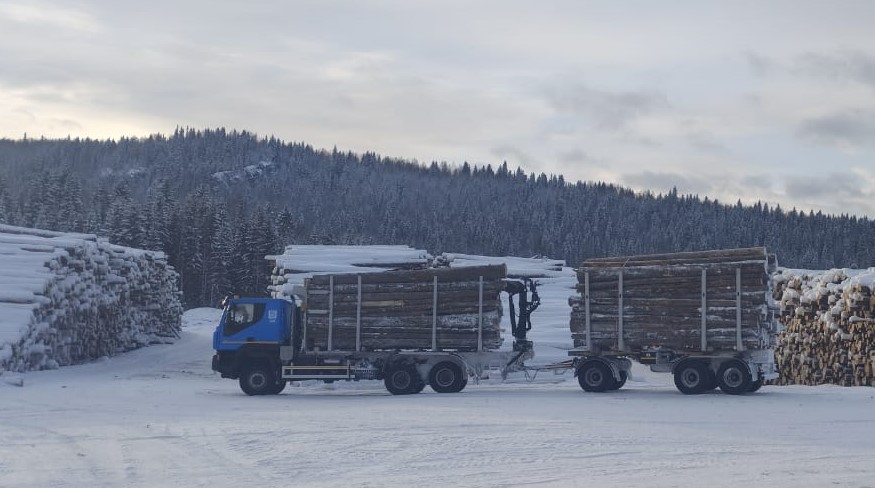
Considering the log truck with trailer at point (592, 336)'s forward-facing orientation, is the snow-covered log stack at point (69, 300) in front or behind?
in front

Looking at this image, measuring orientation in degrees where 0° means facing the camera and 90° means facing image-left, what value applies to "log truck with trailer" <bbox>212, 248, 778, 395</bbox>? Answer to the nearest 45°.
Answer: approximately 90°

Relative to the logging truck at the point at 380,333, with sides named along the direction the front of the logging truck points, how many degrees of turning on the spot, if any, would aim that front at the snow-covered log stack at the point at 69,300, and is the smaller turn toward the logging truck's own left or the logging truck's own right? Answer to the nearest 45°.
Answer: approximately 45° to the logging truck's own right

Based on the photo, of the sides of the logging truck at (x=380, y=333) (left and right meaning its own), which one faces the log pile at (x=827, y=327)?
back

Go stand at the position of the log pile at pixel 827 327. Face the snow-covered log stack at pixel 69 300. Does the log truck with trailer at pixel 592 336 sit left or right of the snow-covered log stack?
left

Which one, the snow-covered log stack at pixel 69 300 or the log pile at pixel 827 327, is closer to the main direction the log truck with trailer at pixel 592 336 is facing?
the snow-covered log stack

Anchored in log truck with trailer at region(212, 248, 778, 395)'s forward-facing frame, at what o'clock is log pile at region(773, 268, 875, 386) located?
The log pile is roughly at 5 o'clock from the log truck with trailer.

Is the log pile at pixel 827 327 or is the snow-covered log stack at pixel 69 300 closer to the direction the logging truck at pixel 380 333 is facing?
the snow-covered log stack
